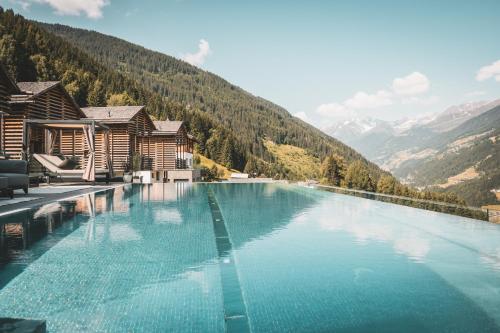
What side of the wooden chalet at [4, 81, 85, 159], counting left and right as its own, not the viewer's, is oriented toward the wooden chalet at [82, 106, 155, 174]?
left

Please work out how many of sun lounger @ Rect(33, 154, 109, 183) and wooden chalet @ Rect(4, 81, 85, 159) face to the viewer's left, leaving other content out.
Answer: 0

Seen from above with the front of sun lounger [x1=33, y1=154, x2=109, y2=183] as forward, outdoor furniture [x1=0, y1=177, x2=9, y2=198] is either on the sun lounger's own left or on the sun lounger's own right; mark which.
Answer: on the sun lounger's own right

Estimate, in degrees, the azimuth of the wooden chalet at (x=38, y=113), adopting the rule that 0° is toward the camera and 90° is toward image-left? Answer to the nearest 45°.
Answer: approximately 315°

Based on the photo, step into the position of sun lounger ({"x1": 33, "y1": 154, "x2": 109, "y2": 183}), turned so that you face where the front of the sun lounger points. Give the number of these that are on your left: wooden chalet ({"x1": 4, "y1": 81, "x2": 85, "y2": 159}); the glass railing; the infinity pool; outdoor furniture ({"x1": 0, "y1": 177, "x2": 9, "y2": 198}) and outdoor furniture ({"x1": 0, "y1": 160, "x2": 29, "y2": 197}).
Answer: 1

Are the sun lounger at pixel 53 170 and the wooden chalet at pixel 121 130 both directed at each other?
no

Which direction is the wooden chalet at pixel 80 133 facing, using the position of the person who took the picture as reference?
facing the viewer and to the right of the viewer

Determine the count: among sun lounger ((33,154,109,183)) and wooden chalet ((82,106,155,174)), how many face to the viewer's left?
0

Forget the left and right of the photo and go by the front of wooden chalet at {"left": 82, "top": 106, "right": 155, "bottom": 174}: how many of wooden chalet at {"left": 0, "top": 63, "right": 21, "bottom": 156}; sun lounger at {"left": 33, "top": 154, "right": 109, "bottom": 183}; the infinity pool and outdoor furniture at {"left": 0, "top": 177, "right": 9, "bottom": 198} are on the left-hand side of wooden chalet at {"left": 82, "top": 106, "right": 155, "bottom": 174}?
0

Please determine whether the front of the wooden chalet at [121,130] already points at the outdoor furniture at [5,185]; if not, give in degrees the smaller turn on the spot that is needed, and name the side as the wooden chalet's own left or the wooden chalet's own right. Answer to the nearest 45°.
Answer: approximately 45° to the wooden chalet's own right

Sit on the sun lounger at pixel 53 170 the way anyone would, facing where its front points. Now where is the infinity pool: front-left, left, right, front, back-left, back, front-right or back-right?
right

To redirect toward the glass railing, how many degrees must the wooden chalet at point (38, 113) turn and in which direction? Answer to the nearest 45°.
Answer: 0° — it already faces it

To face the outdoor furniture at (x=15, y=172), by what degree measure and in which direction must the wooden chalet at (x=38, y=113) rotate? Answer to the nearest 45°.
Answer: approximately 45° to its right

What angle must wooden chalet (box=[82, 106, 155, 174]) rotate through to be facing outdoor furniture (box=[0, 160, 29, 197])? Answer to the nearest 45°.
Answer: approximately 45° to its right

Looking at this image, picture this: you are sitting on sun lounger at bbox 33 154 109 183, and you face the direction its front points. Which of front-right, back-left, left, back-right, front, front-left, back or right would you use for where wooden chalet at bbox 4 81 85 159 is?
left

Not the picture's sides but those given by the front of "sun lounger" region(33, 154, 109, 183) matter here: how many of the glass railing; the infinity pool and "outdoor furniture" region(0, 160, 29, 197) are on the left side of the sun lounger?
0

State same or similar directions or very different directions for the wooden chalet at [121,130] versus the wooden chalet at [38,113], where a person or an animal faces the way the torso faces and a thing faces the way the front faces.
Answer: same or similar directions

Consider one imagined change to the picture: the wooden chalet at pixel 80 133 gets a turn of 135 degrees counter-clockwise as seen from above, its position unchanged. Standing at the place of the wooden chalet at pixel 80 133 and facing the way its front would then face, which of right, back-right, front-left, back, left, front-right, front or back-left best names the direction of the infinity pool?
back

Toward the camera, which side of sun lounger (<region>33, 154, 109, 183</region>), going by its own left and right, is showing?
right

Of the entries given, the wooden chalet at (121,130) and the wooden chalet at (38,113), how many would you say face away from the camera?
0
